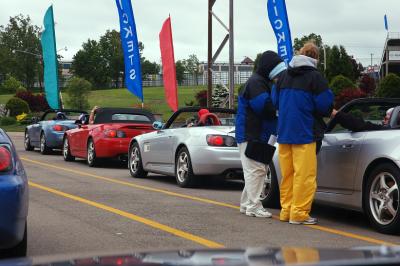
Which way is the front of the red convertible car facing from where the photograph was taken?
facing away from the viewer and to the left of the viewer

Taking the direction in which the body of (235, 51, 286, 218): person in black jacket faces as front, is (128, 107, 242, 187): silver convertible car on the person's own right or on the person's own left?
on the person's own left

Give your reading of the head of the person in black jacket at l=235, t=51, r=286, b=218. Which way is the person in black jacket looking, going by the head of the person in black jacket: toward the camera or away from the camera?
away from the camera

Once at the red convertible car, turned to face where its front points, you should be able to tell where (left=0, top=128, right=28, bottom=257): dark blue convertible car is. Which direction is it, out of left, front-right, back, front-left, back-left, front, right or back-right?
back-left

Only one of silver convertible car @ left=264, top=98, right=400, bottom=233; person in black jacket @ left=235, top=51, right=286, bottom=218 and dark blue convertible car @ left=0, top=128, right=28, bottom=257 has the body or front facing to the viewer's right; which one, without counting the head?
the person in black jacket

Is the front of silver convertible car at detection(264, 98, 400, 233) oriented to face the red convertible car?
yes

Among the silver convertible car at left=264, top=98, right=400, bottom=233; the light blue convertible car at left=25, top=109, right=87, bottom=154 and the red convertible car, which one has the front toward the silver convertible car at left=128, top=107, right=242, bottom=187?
the silver convertible car at left=264, top=98, right=400, bottom=233

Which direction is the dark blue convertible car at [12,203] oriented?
away from the camera

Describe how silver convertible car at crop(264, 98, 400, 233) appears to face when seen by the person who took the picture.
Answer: facing away from the viewer and to the left of the viewer

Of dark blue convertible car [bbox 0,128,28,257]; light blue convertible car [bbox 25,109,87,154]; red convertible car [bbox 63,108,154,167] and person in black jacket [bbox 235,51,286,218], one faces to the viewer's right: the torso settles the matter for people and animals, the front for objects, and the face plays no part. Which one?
the person in black jacket

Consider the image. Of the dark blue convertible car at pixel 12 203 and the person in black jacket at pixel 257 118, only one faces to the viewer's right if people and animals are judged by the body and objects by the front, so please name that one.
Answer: the person in black jacket

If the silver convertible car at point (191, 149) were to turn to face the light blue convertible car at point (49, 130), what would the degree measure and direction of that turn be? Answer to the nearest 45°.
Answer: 0° — it already faces it

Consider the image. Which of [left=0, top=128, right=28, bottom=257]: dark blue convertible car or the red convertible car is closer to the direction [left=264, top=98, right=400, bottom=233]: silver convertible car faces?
the red convertible car

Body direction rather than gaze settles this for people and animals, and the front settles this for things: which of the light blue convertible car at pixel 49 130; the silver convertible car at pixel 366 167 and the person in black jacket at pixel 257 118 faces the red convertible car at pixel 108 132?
the silver convertible car

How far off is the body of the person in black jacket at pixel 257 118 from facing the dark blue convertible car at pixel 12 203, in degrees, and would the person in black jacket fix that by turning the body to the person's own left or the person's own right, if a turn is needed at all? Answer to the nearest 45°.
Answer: approximately 135° to the person's own right
